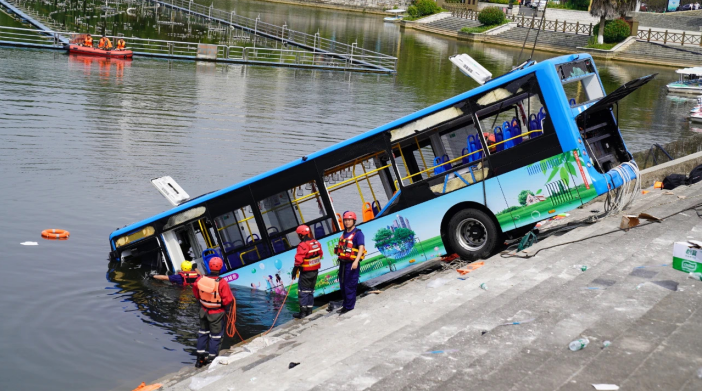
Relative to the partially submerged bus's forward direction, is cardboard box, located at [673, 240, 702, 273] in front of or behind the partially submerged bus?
behind

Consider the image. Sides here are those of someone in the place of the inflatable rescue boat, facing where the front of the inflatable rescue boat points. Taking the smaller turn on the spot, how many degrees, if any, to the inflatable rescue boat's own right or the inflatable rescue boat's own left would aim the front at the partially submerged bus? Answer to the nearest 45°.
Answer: approximately 90° to the inflatable rescue boat's own left

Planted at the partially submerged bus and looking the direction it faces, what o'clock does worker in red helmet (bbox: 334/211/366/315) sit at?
The worker in red helmet is roughly at 9 o'clock from the partially submerged bus.

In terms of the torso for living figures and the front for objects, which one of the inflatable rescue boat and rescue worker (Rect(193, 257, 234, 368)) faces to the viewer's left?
the inflatable rescue boat

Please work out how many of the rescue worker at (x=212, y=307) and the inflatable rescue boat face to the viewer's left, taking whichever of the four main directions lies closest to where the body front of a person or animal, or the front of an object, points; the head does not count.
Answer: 1

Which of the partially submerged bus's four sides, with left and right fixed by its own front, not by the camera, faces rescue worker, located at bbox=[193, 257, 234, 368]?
left

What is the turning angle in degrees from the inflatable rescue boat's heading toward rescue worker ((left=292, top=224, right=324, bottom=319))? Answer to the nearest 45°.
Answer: approximately 90° to its left
